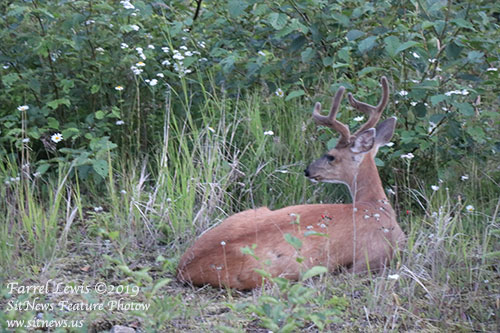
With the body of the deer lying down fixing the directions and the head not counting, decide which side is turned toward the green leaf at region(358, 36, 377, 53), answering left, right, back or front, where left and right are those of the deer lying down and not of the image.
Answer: left

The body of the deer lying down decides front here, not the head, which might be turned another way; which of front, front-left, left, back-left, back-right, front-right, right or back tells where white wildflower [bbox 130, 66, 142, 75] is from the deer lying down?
back-left

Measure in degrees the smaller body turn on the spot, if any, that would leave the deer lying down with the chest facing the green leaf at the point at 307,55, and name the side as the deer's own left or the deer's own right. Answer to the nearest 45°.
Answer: approximately 90° to the deer's own left

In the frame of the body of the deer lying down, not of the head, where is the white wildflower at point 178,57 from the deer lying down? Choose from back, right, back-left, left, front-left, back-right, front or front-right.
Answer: back-left

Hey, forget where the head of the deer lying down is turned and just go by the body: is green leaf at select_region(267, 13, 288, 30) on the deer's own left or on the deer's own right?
on the deer's own left

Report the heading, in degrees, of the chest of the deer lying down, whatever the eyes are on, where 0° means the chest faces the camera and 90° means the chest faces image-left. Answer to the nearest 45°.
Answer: approximately 270°

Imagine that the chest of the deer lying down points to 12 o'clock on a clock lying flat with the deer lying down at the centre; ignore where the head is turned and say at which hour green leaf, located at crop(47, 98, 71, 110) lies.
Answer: The green leaf is roughly at 7 o'clock from the deer lying down.

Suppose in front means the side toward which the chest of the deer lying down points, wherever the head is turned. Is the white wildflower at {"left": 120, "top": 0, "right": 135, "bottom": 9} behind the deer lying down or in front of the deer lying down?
behind

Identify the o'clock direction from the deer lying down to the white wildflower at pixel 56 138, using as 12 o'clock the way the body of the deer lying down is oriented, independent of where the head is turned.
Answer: The white wildflower is roughly at 7 o'clock from the deer lying down.
